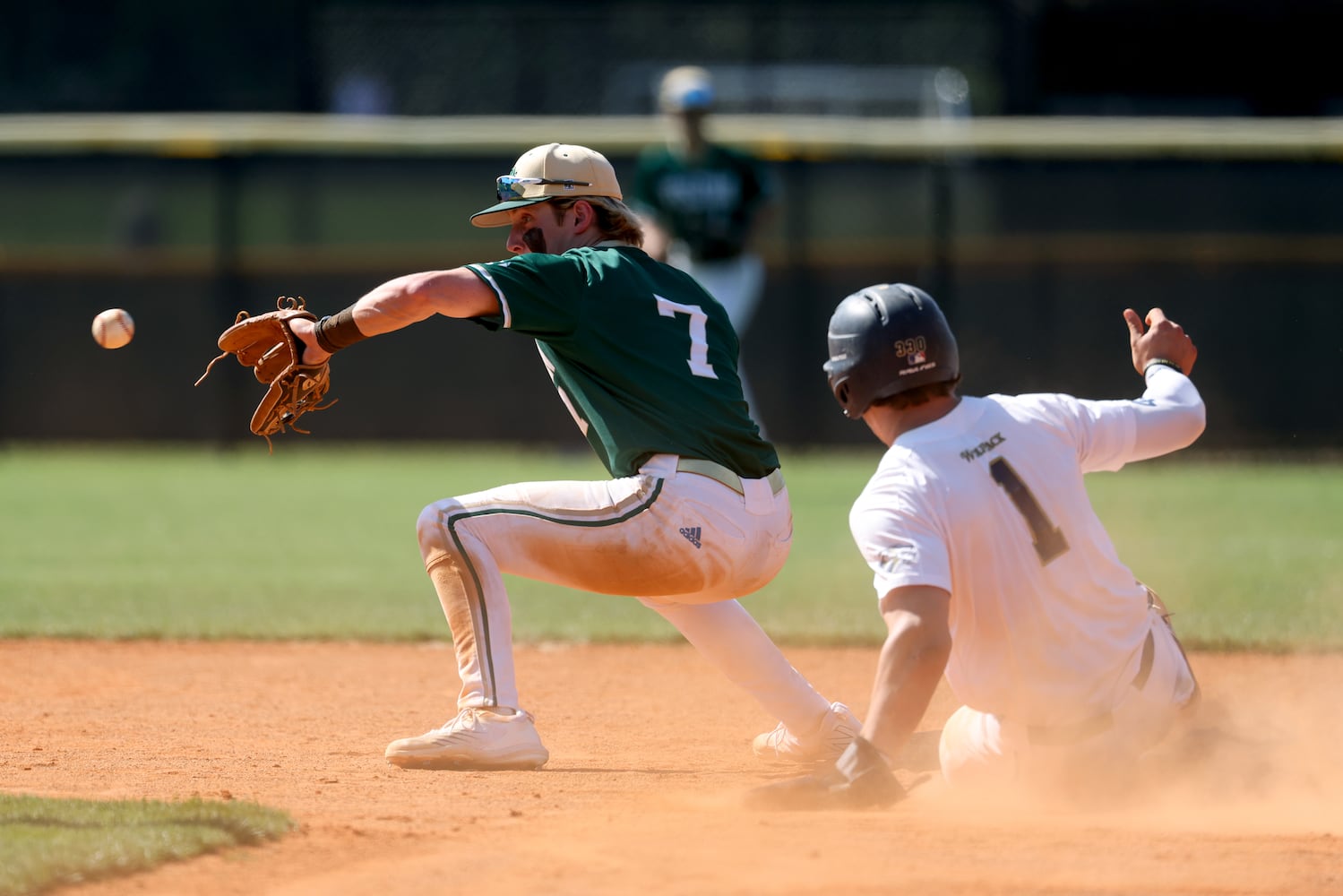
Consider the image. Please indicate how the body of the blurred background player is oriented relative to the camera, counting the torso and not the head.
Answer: toward the camera

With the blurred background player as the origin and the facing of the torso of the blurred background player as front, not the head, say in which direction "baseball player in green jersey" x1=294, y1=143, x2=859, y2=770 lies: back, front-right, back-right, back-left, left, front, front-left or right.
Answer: front

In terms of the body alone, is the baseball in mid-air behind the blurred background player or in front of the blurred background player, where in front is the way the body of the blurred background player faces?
in front

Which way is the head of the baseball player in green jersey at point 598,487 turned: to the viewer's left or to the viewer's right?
to the viewer's left
